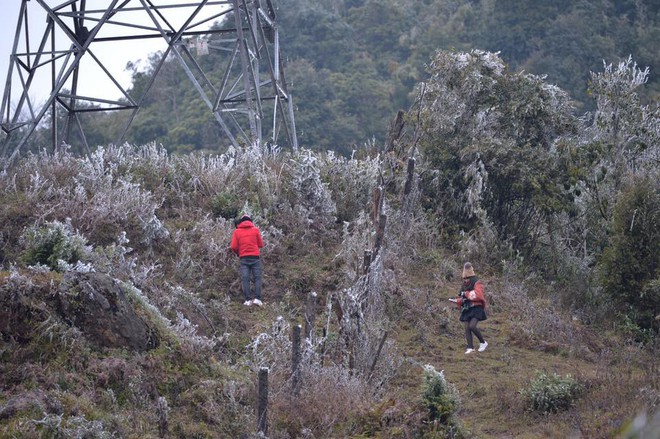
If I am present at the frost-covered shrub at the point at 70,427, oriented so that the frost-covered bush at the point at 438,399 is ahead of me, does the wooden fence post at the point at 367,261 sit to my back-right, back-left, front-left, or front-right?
front-left

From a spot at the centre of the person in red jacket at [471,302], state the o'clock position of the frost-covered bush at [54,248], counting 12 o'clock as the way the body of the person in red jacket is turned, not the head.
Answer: The frost-covered bush is roughly at 1 o'clock from the person in red jacket.

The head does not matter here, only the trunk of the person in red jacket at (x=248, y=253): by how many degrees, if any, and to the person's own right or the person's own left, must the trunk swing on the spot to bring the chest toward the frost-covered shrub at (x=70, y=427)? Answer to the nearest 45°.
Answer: approximately 180°

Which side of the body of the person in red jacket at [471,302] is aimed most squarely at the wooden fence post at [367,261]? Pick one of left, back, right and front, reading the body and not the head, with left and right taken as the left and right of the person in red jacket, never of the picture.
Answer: front

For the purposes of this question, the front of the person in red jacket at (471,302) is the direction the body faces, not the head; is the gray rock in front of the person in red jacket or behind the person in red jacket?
in front

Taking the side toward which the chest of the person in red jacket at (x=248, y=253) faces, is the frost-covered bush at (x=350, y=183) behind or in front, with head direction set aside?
in front

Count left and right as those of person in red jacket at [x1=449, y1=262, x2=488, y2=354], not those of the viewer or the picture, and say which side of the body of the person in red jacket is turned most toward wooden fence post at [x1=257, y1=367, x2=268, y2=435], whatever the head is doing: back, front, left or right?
front

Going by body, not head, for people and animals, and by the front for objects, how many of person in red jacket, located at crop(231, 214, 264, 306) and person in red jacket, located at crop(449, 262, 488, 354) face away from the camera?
1

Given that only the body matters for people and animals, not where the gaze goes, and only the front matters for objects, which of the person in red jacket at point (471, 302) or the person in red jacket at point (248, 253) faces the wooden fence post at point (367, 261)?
the person in red jacket at point (471, 302)

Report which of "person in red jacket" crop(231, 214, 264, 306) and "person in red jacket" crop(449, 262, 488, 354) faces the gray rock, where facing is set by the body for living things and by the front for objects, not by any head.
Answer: "person in red jacket" crop(449, 262, 488, 354)

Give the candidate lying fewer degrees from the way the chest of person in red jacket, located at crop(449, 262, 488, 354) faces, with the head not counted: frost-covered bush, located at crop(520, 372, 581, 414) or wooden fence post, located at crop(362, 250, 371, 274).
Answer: the wooden fence post

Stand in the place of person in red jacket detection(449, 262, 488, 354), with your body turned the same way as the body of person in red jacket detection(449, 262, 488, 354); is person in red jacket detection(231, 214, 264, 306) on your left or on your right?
on your right

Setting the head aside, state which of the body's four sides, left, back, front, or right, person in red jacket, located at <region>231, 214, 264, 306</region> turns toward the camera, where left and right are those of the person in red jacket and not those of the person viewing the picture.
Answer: back

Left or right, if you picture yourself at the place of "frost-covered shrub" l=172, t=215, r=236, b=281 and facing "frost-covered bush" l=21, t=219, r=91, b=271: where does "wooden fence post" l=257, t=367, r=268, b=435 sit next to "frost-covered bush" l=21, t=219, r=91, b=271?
left

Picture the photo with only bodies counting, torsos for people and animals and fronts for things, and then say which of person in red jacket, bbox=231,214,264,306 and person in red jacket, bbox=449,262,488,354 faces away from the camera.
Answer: person in red jacket, bbox=231,214,264,306

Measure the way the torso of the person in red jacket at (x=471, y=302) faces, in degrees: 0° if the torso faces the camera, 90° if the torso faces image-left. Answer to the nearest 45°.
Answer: approximately 45°

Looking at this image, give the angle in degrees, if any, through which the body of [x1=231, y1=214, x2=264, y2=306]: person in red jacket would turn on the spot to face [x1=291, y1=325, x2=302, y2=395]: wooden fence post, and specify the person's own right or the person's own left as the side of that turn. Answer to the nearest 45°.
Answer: approximately 180°
